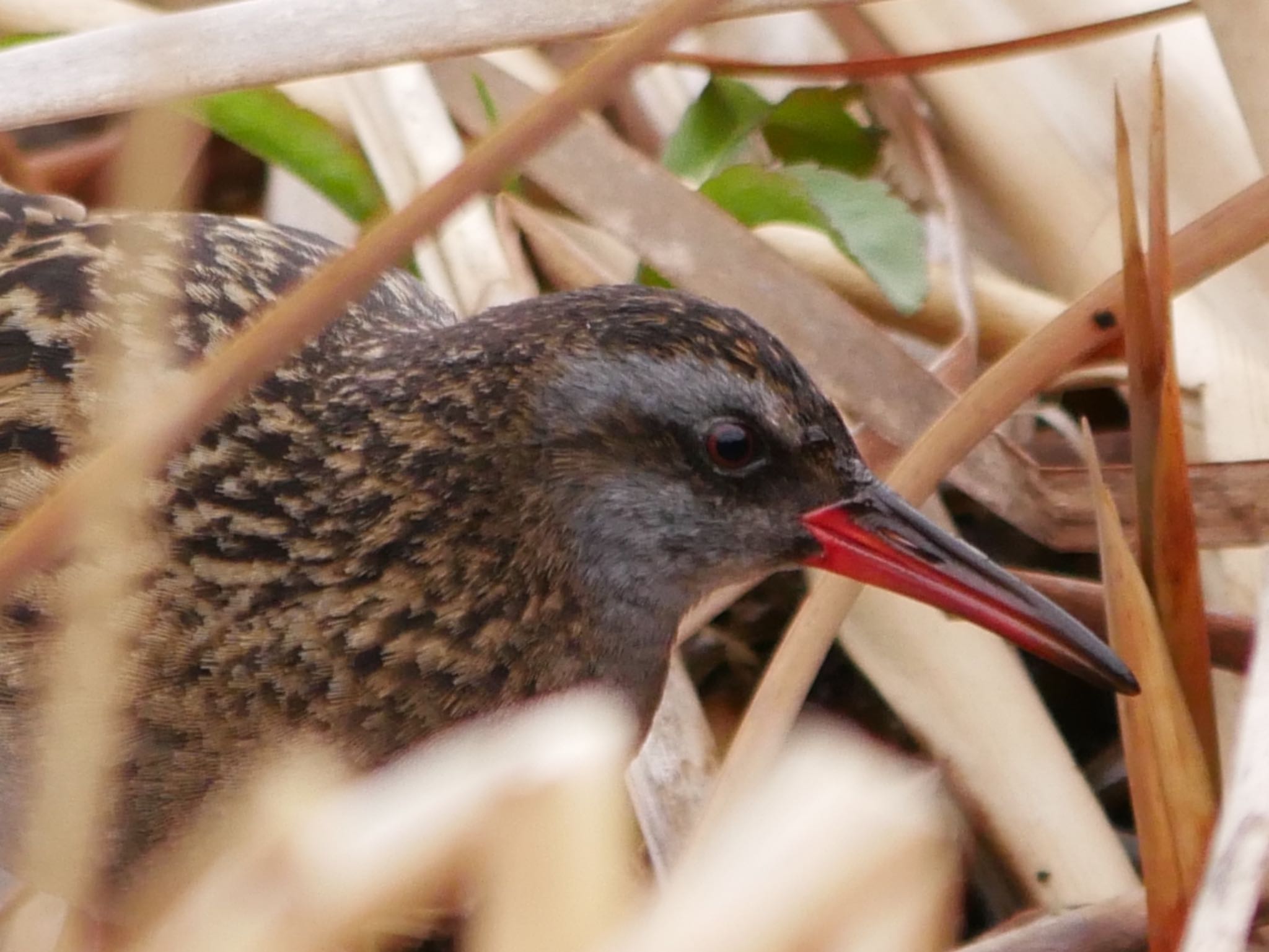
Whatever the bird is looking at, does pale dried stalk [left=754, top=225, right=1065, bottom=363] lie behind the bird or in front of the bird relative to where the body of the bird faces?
in front

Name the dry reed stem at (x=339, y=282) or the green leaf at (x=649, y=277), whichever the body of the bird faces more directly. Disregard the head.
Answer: the green leaf

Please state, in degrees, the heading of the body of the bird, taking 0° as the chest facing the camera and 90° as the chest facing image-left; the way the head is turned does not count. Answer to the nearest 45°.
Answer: approximately 270°

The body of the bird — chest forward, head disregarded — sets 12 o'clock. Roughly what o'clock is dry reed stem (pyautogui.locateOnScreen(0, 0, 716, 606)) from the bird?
The dry reed stem is roughly at 3 o'clock from the bird.

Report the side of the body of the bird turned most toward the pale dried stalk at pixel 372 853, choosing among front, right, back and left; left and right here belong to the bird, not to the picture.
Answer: right

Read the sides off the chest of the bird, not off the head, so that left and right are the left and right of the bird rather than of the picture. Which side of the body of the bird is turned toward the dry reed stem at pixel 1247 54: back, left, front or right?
front
